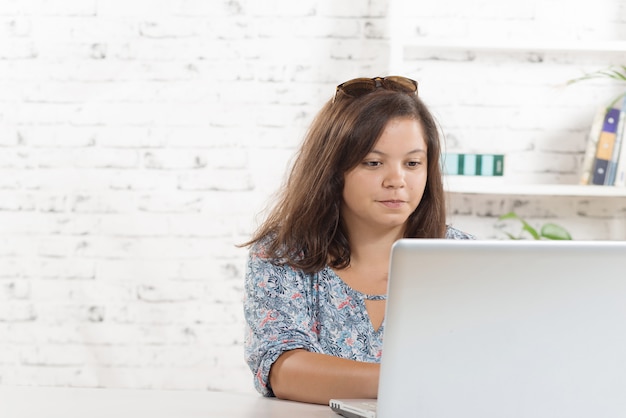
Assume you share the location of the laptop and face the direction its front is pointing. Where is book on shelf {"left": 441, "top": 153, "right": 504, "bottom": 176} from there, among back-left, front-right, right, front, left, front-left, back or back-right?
front-right

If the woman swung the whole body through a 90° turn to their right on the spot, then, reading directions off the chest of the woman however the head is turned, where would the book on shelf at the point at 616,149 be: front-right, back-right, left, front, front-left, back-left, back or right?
back

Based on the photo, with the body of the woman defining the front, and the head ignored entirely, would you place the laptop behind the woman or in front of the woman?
in front

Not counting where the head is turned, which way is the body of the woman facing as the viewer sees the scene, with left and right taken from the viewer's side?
facing the viewer and to the right of the viewer

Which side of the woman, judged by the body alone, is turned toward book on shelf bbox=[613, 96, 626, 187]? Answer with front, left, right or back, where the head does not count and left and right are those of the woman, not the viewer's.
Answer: left

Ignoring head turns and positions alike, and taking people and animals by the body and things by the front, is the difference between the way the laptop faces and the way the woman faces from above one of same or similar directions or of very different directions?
very different directions

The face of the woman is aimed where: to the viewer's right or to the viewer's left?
to the viewer's right

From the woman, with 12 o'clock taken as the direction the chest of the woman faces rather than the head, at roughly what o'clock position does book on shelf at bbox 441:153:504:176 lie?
The book on shelf is roughly at 8 o'clock from the woman.

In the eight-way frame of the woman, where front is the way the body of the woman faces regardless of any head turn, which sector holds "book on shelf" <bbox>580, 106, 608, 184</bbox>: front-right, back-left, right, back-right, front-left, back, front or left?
left

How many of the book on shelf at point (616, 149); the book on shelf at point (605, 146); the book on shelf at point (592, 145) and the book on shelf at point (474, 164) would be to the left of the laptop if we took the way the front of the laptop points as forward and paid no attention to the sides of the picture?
0

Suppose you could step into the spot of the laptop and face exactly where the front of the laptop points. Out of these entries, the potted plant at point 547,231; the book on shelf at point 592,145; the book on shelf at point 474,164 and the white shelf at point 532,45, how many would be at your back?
0

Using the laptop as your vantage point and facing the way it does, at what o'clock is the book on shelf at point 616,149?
The book on shelf is roughly at 2 o'clock from the laptop.

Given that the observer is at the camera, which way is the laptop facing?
facing away from the viewer and to the left of the viewer
